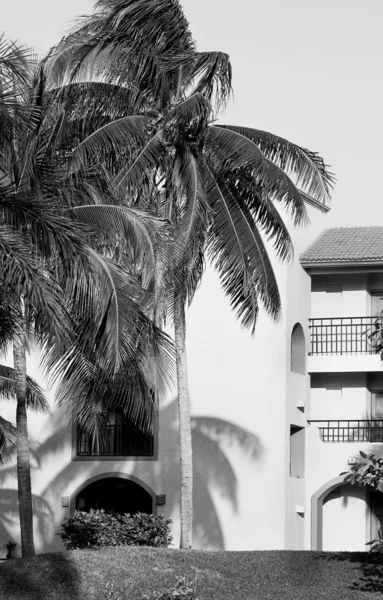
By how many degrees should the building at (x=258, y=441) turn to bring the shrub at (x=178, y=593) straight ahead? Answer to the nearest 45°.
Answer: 0° — it already faces it

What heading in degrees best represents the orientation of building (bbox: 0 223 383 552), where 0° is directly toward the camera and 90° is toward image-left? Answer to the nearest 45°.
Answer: approximately 0°

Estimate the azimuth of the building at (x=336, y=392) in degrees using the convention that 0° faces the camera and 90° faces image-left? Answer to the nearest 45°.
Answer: approximately 0°

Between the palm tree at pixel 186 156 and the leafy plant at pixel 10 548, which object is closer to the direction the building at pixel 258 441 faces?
the palm tree

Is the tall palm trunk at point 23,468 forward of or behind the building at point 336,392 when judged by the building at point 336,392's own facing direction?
forward

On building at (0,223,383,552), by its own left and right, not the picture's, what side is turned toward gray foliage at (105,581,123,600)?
front

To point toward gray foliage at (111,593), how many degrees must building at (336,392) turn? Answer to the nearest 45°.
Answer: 0° — it already faces it

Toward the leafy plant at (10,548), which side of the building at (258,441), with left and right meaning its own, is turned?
right
